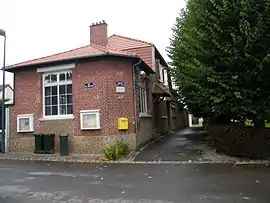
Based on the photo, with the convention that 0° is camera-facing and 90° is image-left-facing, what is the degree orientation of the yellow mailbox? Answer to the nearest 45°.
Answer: approximately 0°

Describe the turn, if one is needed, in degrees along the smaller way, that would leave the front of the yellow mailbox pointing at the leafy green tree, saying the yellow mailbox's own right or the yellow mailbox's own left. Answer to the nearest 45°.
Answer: approximately 45° to the yellow mailbox's own left

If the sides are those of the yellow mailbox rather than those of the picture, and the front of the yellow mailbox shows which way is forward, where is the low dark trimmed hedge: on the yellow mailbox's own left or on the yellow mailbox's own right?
on the yellow mailbox's own left

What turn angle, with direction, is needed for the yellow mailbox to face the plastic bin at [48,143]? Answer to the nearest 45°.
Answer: approximately 90° to its right

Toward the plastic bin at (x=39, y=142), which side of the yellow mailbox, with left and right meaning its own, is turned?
right
